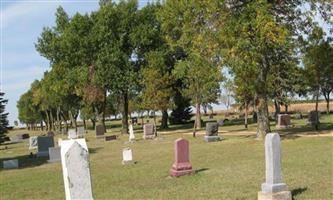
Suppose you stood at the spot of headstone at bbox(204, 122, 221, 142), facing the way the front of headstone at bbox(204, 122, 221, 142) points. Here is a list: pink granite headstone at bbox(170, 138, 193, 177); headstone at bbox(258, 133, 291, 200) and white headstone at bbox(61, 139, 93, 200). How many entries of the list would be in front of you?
3

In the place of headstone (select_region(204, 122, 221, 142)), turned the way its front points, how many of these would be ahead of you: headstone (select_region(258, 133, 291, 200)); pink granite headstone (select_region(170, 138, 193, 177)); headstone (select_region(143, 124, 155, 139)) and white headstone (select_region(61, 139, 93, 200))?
3

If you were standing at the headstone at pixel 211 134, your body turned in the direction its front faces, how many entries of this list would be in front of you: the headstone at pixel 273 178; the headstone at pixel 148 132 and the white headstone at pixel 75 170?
2

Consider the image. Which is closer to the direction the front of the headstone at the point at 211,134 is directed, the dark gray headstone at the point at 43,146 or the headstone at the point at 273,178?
the headstone

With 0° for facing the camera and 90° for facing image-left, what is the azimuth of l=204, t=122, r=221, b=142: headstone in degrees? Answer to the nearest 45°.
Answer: approximately 0°

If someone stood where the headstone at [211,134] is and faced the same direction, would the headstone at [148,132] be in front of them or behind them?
behind

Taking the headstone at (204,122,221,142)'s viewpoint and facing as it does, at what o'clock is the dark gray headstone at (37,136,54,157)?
The dark gray headstone is roughly at 3 o'clock from the headstone.

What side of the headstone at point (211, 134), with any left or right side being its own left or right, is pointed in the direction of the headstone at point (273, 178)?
front

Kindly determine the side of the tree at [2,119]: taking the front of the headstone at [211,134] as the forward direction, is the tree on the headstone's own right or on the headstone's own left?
on the headstone's own right
